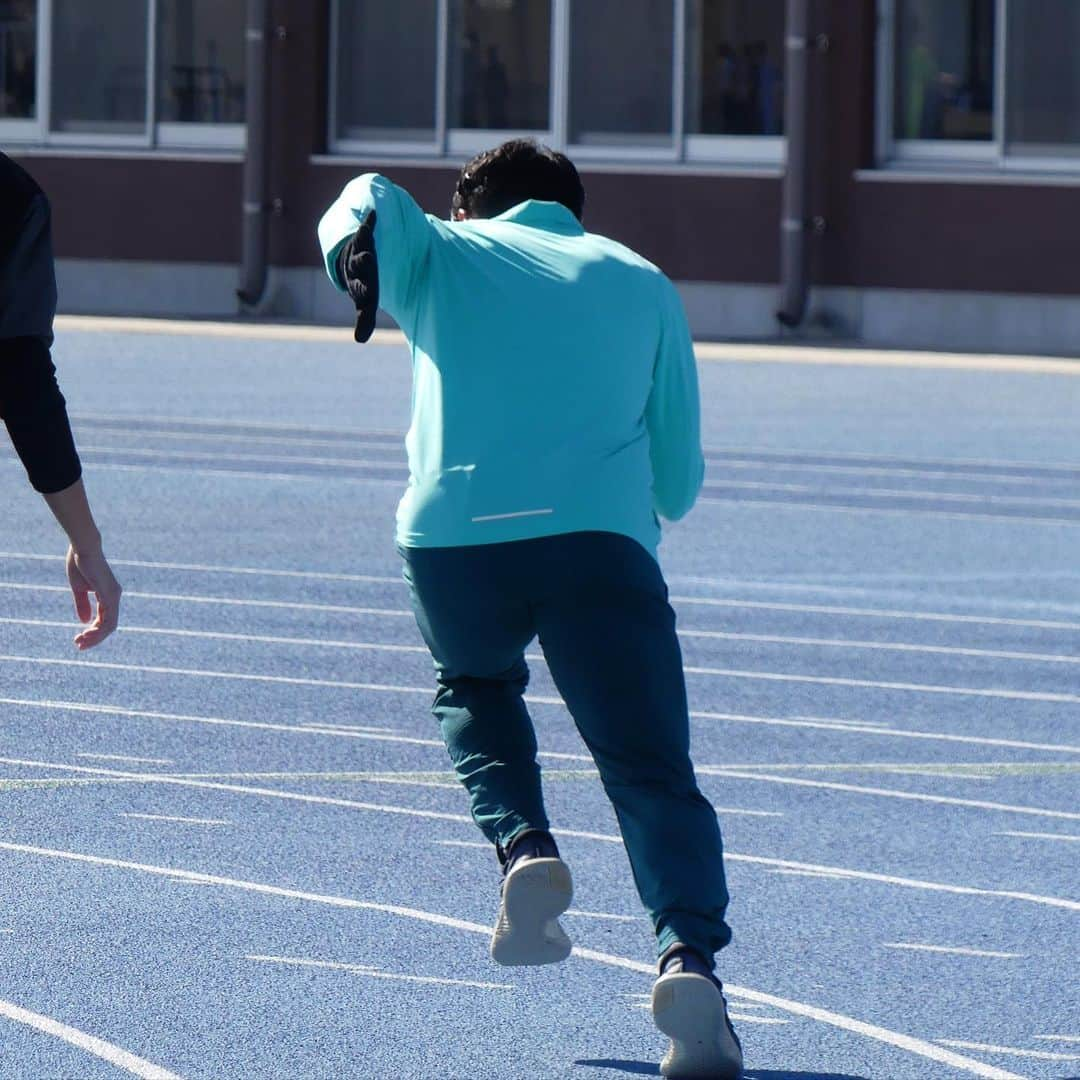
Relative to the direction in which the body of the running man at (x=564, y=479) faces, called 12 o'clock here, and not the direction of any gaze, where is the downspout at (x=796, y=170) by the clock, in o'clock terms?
The downspout is roughly at 12 o'clock from the running man.

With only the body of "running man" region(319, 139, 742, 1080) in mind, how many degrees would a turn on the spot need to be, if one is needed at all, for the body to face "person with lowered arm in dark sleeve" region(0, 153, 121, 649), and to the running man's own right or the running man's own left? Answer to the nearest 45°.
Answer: approximately 135° to the running man's own left

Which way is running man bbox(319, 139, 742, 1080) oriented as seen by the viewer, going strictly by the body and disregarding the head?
away from the camera

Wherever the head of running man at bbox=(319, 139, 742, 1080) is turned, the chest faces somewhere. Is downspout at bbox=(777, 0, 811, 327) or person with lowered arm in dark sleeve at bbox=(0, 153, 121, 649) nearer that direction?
the downspout

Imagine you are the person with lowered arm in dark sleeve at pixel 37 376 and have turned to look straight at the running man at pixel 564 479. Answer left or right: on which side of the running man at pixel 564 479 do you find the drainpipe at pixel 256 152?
left

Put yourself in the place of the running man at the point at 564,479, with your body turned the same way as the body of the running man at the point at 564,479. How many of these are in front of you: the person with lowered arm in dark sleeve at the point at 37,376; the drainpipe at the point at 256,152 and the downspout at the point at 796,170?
2

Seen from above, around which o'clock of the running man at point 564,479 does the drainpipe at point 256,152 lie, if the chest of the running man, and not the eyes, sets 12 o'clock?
The drainpipe is roughly at 12 o'clock from the running man.

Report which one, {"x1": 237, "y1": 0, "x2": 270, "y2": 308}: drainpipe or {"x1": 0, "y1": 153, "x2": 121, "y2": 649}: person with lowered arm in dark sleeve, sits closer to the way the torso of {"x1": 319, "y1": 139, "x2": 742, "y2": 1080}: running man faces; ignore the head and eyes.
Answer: the drainpipe
